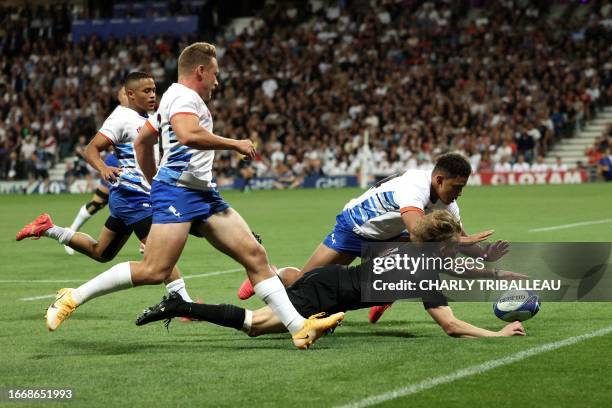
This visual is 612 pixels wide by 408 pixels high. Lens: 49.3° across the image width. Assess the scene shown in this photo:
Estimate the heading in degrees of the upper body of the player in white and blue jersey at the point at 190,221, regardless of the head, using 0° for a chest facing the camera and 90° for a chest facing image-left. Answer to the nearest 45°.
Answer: approximately 270°

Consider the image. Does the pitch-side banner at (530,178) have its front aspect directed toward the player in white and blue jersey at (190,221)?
yes

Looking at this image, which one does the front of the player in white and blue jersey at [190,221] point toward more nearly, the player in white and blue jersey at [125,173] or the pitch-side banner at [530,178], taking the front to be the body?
the pitch-side banner

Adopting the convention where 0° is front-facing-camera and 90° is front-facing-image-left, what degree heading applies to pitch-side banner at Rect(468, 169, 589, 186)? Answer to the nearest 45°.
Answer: approximately 0°

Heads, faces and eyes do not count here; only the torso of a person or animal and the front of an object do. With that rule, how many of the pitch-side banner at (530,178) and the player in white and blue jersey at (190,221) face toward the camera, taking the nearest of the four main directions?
1

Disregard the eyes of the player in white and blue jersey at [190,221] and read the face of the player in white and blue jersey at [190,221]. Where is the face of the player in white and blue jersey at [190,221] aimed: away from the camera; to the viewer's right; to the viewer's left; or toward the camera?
to the viewer's right

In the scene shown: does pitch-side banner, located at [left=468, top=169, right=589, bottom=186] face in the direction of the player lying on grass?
yes
